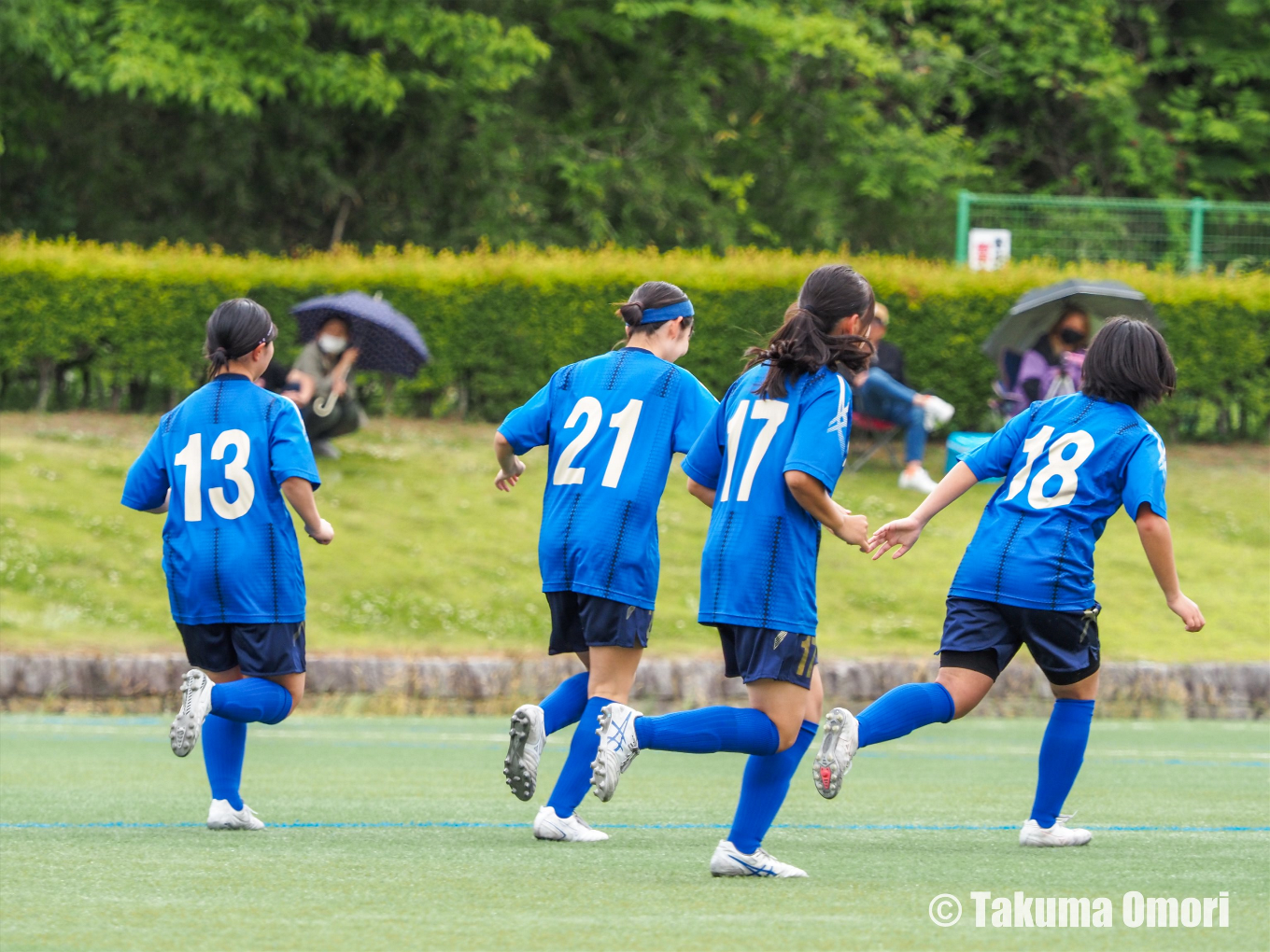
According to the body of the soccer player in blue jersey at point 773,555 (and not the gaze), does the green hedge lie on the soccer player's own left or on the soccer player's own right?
on the soccer player's own left

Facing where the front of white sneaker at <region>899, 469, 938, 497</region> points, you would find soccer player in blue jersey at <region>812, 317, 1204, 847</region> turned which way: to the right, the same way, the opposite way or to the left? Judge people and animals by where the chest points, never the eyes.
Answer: to the left

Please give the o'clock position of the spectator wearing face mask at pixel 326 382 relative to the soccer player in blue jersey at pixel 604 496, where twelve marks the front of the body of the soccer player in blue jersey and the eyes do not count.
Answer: The spectator wearing face mask is roughly at 10 o'clock from the soccer player in blue jersey.

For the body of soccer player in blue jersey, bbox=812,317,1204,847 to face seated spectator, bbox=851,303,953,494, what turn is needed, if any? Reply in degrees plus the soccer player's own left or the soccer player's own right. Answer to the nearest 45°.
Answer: approximately 45° to the soccer player's own left

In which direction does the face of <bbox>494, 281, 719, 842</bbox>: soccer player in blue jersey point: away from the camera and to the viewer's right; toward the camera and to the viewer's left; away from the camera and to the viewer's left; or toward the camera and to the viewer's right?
away from the camera and to the viewer's right

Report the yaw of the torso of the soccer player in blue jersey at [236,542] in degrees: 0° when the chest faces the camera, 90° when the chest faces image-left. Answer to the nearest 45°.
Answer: approximately 225°

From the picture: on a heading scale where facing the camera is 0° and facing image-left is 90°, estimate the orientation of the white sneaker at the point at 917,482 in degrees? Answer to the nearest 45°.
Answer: approximately 315°

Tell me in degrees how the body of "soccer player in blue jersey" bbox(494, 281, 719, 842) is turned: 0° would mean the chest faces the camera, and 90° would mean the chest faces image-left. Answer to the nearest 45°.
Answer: approximately 225°

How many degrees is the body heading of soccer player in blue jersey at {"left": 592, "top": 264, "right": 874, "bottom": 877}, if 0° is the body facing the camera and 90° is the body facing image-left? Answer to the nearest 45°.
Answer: approximately 225°
